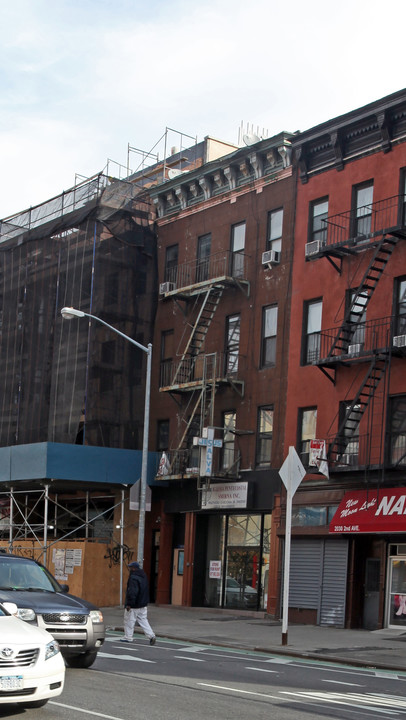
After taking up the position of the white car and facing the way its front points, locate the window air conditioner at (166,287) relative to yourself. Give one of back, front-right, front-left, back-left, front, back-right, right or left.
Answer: back-left

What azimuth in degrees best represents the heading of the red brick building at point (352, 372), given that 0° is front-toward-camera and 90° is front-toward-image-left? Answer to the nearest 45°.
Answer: approximately 45°

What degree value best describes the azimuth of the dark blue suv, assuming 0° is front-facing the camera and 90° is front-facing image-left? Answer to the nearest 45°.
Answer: approximately 315°

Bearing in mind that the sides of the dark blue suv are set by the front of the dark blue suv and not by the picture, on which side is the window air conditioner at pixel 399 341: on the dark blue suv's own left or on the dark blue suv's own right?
on the dark blue suv's own left

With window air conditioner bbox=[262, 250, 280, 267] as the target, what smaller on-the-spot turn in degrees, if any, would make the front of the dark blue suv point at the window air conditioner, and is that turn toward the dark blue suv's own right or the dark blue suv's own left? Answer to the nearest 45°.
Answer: approximately 135° to the dark blue suv's own left

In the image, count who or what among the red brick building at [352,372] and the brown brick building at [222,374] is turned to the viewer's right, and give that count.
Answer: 0

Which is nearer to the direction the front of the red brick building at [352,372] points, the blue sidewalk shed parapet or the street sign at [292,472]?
the street sign

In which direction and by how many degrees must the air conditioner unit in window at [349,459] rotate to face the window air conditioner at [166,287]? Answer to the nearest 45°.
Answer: approximately 90° to its right

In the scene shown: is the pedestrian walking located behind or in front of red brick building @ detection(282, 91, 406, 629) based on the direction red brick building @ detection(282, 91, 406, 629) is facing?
in front

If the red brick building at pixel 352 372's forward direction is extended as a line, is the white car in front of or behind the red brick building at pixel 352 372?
in front

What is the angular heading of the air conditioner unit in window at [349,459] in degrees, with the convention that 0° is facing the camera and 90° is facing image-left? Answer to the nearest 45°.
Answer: approximately 45°
